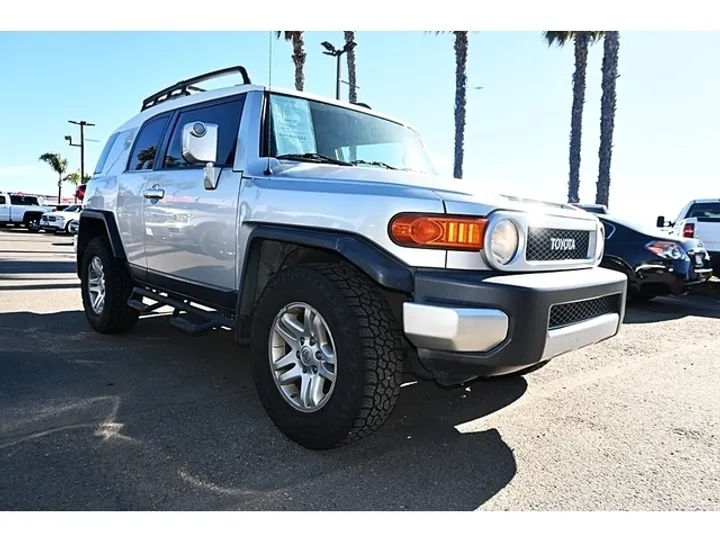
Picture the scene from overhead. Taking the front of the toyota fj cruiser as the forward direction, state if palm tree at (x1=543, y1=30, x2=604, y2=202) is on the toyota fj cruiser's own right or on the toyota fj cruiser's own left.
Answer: on the toyota fj cruiser's own left

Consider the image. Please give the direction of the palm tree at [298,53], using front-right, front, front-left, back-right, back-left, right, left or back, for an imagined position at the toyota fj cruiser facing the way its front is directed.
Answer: back-left

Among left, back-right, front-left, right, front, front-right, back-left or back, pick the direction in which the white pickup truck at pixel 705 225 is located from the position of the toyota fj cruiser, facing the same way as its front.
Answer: left

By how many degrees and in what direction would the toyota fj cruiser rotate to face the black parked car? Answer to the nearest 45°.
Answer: approximately 90° to its left

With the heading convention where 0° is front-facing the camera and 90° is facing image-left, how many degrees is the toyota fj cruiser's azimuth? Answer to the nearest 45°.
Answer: approximately 315°
